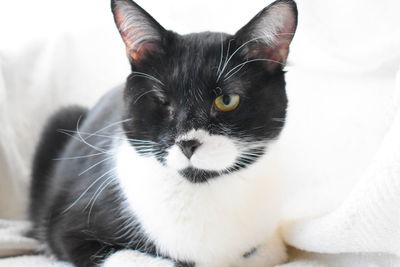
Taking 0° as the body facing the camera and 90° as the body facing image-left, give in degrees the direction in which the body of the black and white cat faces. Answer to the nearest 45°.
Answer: approximately 315°
